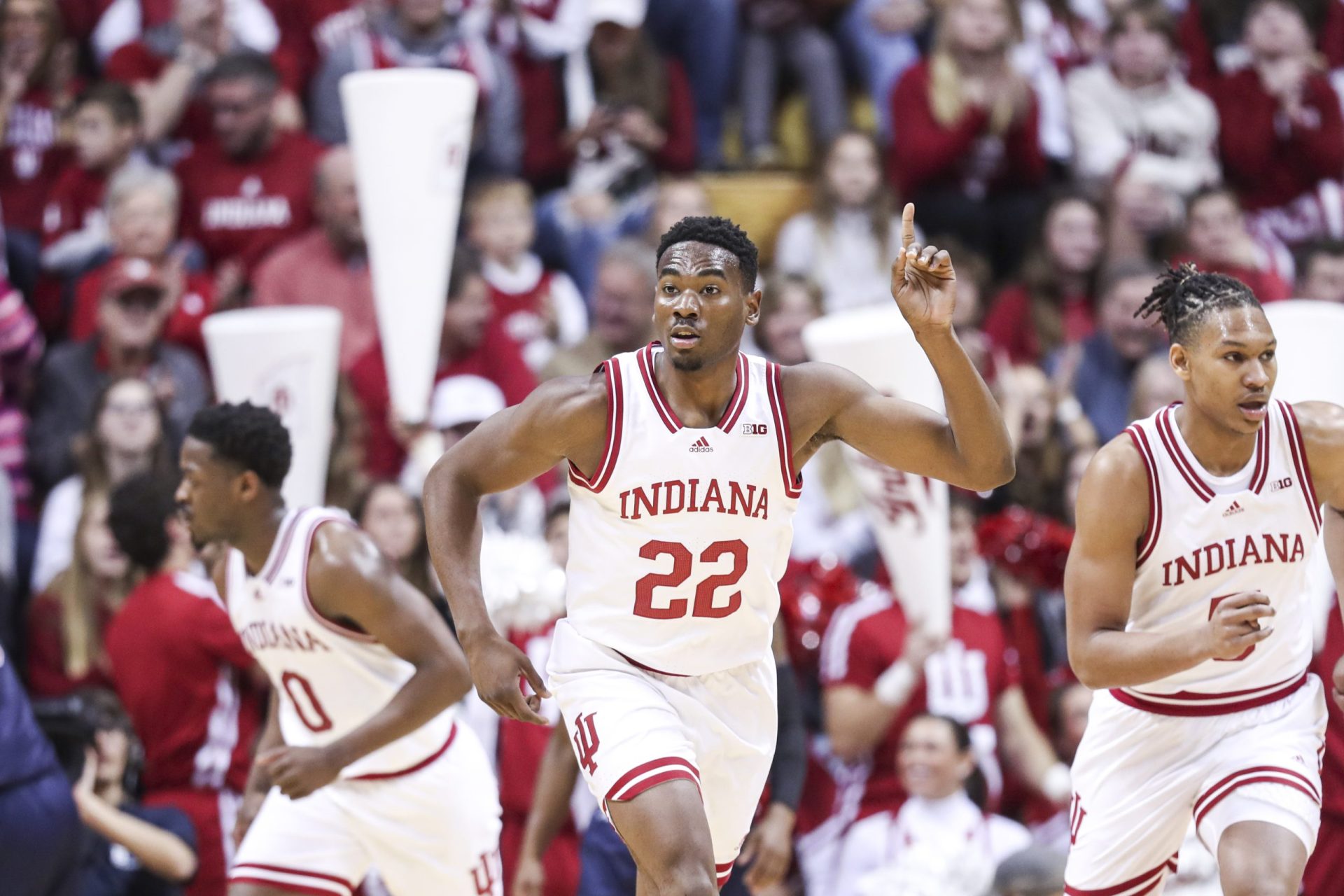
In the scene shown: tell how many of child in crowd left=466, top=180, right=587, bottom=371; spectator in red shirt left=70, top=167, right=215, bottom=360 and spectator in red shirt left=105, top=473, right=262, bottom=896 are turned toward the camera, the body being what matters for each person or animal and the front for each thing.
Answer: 2

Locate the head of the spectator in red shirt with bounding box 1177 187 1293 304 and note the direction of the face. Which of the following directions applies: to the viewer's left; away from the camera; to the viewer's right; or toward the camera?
toward the camera

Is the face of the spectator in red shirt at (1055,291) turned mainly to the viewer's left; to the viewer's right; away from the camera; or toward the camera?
toward the camera

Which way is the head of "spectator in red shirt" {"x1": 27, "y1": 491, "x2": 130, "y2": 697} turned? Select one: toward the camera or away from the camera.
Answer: toward the camera

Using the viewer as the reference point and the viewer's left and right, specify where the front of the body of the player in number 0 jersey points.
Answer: facing the viewer and to the left of the viewer

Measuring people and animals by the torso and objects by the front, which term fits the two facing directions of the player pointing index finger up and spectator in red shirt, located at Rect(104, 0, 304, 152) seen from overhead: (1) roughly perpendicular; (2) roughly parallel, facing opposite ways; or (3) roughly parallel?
roughly parallel

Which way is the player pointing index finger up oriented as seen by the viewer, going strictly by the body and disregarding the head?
toward the camera

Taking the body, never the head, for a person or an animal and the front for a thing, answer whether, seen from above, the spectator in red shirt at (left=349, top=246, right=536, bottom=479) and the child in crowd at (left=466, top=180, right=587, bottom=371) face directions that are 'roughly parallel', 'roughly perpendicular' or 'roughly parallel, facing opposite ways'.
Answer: roughly parallel

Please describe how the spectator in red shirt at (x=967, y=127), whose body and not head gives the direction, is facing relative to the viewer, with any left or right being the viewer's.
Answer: facing the viewer

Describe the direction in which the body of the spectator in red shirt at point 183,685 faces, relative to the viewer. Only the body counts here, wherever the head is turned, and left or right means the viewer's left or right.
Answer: facing away from the viewer and to the right of the viewer

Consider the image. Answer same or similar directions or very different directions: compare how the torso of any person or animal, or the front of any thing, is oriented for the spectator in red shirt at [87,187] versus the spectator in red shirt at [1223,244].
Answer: same or similar directions

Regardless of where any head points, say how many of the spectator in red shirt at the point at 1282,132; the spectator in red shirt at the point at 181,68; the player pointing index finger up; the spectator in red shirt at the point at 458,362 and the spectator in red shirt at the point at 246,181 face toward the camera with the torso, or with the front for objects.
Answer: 5

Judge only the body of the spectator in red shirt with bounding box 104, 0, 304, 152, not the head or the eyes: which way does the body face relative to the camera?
toward the camera
